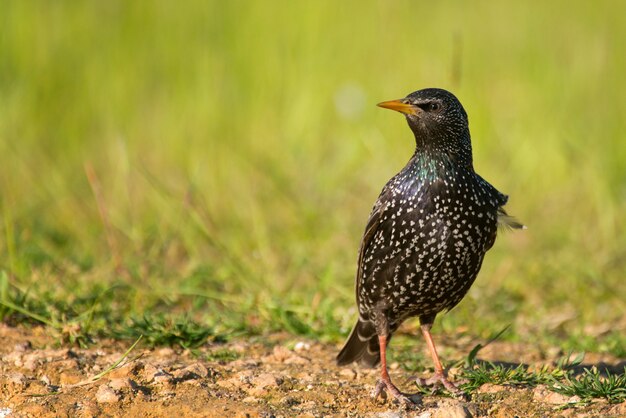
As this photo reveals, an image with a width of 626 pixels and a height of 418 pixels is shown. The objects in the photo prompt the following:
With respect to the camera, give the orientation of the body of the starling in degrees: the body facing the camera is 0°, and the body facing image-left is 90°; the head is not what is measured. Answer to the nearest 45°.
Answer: approximately 315°
